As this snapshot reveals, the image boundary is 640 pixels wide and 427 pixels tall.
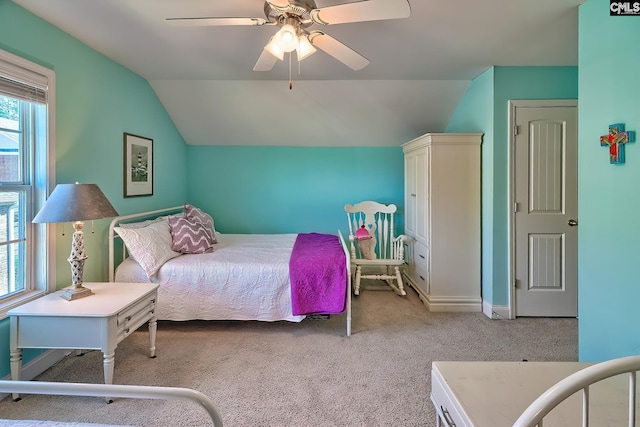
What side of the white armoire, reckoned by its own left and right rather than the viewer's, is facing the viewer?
left

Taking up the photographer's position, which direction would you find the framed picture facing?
facing the viewer and to the right of the viewer

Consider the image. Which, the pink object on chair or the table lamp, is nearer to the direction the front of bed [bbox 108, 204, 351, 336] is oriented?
the pink object on chair

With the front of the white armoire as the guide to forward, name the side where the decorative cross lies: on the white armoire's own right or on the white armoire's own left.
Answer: on the white armoire's own left

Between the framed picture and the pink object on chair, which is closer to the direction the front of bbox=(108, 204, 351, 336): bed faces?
the pink object on chair

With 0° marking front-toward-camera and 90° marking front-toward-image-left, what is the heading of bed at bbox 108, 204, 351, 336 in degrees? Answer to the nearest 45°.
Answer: approximately 270°

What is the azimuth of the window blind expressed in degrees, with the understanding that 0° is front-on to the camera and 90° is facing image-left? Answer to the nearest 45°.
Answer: approximately 315°

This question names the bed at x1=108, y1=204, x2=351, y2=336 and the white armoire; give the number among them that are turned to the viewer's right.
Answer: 1

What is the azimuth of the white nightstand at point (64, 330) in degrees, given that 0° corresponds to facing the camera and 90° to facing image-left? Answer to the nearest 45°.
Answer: approximately 315°
